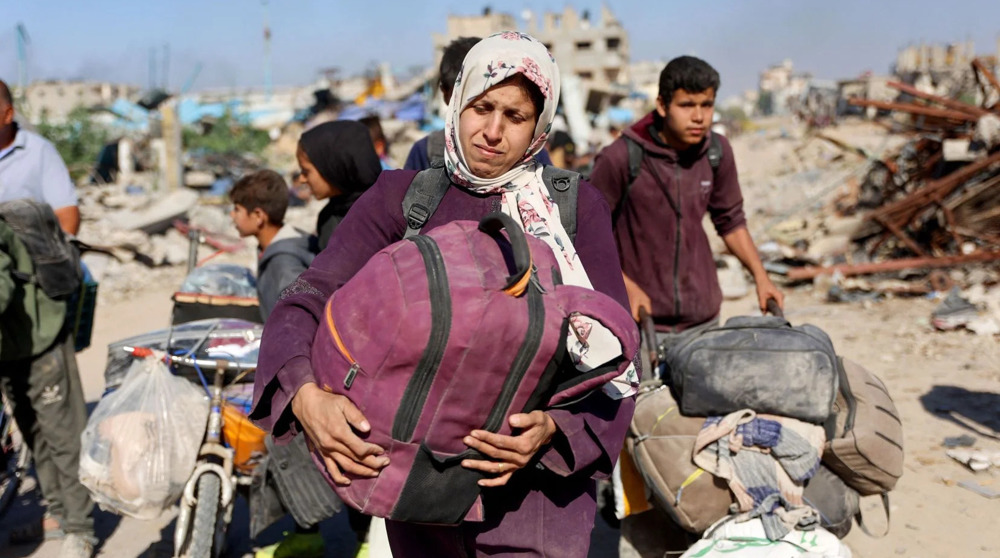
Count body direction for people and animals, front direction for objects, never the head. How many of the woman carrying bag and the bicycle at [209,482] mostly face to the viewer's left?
0

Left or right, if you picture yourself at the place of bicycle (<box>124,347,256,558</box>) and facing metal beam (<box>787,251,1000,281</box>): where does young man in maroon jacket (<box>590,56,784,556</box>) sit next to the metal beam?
right

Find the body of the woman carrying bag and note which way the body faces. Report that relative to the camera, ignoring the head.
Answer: toward the camera

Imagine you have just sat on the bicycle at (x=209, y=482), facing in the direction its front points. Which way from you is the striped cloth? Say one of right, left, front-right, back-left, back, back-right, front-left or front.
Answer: front-left

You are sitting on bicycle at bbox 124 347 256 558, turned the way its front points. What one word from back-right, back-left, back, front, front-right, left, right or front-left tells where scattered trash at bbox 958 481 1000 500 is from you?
left

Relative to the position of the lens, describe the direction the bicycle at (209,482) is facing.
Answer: facing the viewer

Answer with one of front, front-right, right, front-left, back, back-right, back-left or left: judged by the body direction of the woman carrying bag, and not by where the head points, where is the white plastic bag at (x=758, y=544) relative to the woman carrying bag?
back-left
